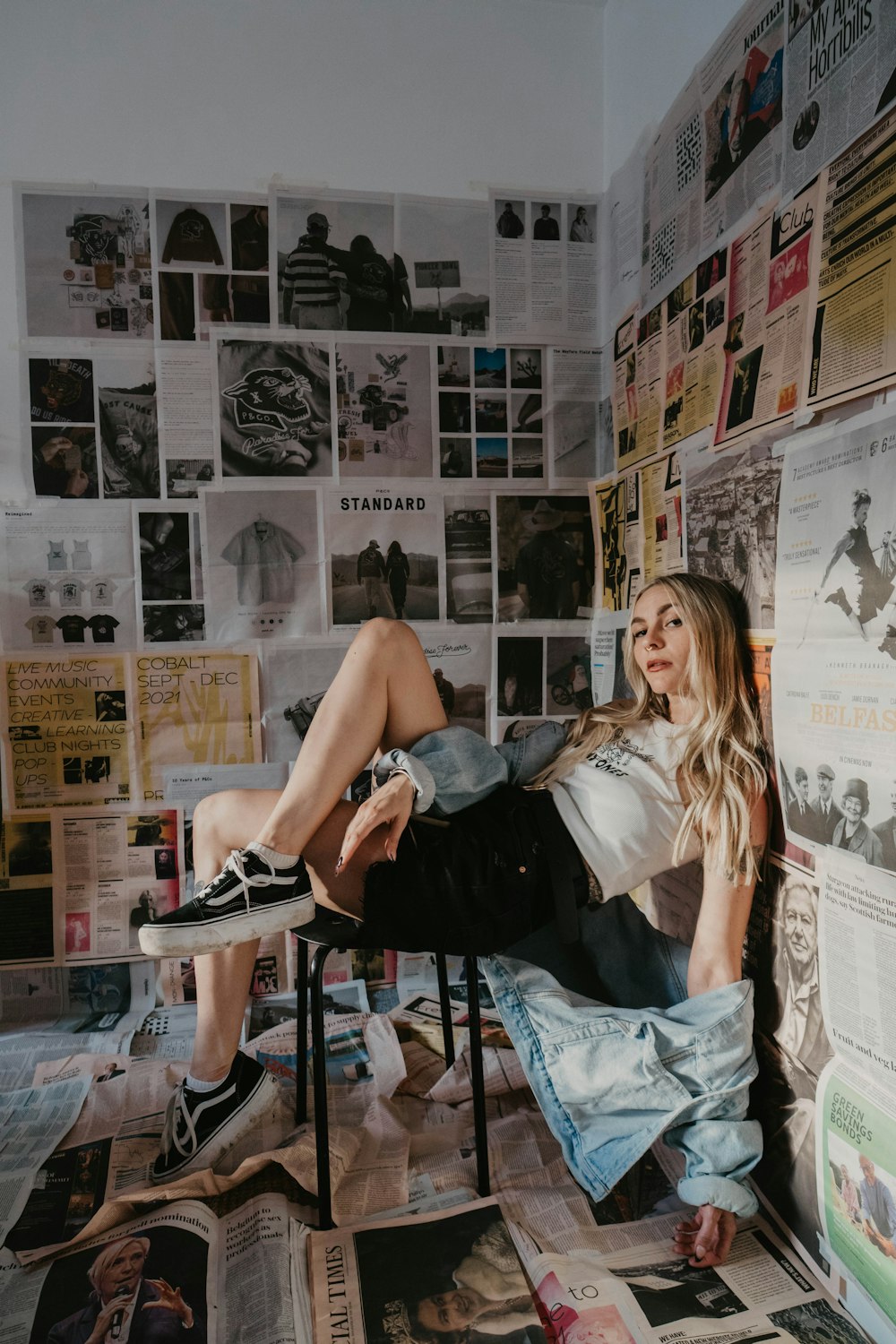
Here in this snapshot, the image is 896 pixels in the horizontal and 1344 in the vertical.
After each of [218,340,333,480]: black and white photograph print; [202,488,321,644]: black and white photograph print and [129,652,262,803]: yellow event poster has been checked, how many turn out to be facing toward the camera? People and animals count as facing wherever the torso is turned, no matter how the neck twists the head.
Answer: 3

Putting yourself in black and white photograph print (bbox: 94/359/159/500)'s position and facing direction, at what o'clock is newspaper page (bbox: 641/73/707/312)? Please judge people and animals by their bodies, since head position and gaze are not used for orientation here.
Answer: The newspaper page is roughly at 10 o'clock from the black and white photograph print.

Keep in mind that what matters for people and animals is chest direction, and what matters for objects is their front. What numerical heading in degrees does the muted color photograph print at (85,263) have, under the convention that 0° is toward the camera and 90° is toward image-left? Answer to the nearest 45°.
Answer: approximately 0°

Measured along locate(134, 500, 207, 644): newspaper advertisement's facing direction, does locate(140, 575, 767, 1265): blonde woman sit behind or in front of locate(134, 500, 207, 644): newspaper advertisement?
in front

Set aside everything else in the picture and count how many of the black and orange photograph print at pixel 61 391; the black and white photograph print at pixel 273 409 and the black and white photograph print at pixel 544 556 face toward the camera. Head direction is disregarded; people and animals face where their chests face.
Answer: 3

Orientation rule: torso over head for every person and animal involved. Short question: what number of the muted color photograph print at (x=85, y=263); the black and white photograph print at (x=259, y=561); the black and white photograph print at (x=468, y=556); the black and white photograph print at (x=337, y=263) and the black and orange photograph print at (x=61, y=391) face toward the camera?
5

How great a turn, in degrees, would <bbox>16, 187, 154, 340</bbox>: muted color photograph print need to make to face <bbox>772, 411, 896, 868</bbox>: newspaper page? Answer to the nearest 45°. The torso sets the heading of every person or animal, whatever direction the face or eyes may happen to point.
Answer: approximately 45° to its left

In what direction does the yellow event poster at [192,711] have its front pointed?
toward the camera

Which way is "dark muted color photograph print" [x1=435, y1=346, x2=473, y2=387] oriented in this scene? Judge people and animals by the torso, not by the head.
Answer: toward the camera

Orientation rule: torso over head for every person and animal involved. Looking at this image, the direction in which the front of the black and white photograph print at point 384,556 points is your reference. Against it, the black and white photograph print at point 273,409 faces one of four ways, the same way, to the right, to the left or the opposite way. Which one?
the same way

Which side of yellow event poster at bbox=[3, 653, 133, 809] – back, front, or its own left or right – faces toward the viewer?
front

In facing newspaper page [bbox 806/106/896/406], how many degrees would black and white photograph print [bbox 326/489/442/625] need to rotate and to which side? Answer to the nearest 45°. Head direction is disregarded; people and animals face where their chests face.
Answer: approximately 45° to its left

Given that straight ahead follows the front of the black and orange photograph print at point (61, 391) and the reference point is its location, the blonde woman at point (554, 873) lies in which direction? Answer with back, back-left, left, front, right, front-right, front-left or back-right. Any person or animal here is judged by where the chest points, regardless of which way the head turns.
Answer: front-left

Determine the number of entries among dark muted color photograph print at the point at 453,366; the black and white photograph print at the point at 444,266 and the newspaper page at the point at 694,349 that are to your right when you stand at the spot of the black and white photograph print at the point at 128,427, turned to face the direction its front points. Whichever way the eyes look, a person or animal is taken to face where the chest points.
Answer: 0

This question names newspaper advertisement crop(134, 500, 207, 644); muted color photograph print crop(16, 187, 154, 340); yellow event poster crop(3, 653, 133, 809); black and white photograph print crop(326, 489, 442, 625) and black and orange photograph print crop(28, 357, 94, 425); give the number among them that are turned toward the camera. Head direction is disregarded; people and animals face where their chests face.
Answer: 5

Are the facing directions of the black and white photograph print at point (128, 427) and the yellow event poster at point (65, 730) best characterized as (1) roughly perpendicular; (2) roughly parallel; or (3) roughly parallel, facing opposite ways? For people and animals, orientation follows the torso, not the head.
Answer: roughly parallel
